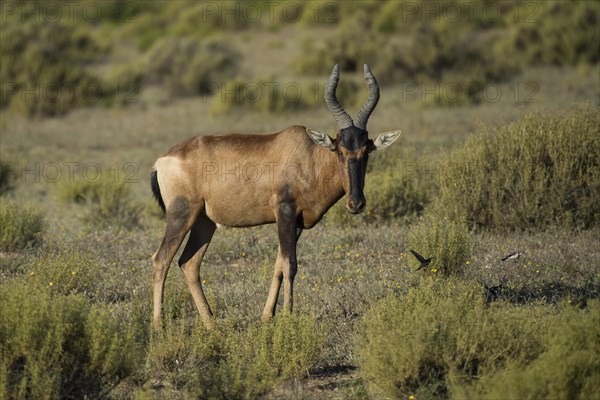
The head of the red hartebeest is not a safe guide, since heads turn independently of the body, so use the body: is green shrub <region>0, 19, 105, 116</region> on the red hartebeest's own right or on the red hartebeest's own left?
on the red hartebeest's own left

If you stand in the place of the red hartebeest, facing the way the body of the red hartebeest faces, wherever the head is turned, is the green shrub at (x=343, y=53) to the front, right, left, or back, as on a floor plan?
left

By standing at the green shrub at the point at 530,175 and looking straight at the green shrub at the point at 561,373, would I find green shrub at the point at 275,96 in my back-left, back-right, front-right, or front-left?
back-right

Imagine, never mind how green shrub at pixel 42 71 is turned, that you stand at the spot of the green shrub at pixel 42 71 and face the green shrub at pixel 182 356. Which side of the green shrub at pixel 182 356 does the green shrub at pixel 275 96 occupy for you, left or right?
left

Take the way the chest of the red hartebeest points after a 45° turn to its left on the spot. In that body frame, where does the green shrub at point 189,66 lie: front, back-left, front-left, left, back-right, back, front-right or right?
front-left

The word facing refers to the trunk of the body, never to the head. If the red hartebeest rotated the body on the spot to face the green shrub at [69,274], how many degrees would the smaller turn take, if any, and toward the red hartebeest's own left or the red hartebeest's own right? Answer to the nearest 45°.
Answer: approximately 180°

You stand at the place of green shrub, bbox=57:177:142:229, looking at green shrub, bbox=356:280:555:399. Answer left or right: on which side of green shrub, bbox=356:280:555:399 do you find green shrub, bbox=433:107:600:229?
left

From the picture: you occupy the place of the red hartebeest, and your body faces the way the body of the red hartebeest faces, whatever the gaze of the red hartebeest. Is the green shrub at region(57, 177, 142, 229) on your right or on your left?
on your left

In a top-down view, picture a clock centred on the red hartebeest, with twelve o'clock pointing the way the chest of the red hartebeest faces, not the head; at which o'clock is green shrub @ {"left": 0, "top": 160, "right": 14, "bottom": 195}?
The green shrub is roughly at 8 o'clock from the red hartebeest.

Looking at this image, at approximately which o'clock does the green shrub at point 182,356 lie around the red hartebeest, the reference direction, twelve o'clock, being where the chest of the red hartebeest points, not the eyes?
The green shrub is roughly at 4 o'clock from the red hartebeest.

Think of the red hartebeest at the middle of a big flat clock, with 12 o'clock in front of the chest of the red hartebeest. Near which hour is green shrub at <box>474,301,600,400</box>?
The green shrub is roughly at 2 o'clock from the red hartebeest.

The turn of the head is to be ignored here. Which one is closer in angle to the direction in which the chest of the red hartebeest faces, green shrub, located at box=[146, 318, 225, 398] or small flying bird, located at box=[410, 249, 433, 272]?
the small flying bird

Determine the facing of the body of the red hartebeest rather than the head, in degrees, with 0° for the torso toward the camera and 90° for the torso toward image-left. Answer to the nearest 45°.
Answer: approximately 270°

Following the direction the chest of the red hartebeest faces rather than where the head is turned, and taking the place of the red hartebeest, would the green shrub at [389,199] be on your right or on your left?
on your left

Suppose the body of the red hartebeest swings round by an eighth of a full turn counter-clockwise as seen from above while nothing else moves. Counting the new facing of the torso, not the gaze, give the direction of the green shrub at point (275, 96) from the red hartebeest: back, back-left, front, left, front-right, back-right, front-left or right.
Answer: front-left

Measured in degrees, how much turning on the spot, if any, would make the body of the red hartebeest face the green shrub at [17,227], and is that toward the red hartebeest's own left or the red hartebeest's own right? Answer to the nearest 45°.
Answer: approximately 135° to the red hartebeest's own left
